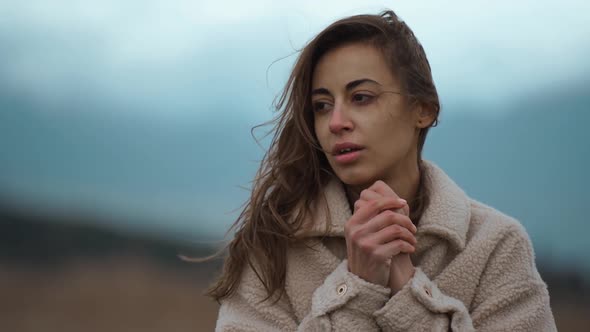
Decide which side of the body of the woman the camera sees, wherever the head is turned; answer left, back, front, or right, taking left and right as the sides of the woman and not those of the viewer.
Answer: front

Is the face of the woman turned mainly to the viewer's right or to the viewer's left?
to the viewer's left
